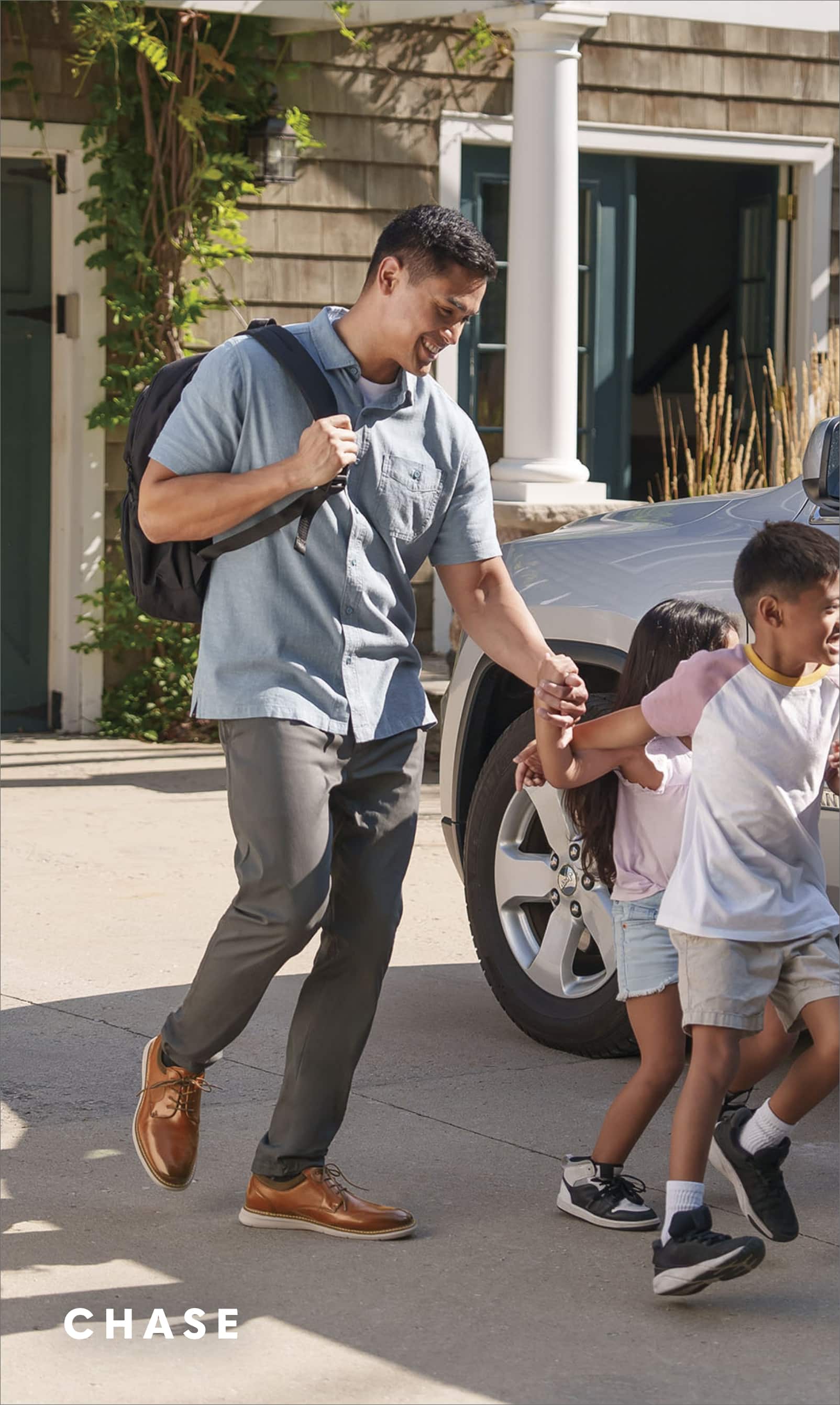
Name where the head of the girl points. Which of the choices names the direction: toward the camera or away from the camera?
away from the camera

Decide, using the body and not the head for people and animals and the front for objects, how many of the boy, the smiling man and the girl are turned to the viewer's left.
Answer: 0

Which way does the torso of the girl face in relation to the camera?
to the viewer's right

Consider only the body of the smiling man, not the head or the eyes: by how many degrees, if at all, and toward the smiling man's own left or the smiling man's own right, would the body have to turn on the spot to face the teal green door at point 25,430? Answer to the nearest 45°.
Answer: approximately 135° to the smiling man's own left

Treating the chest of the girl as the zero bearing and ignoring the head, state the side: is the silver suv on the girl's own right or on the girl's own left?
on the girl's own left

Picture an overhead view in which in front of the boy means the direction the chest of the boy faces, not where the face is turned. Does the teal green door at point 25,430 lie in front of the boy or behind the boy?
behind

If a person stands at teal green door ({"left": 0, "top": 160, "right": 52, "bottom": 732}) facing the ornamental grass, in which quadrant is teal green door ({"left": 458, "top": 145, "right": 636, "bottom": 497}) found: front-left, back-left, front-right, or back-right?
front-left

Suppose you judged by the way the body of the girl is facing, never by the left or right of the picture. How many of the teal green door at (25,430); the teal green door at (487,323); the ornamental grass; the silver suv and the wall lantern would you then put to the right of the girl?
0

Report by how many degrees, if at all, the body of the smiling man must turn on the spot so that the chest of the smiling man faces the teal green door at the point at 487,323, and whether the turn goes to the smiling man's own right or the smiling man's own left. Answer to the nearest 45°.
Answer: approximately 135° to the smiling man's own left

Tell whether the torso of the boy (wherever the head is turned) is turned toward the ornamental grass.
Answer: no

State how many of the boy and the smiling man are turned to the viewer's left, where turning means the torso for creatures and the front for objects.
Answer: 0

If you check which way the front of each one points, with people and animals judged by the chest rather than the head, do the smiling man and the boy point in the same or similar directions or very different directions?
same or similar directions

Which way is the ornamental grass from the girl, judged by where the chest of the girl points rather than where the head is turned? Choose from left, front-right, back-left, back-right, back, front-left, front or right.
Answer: left

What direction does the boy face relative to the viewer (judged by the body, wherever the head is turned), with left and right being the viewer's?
facing the viewer and to the right of the viewer

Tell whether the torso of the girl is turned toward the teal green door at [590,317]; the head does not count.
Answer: no

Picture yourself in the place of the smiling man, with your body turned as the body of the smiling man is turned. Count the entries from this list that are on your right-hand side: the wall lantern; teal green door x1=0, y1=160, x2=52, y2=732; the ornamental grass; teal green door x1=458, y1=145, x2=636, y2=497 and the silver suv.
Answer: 0

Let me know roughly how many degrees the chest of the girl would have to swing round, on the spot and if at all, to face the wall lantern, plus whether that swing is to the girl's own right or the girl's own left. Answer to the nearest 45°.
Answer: approximately 90° to the girl's own left
